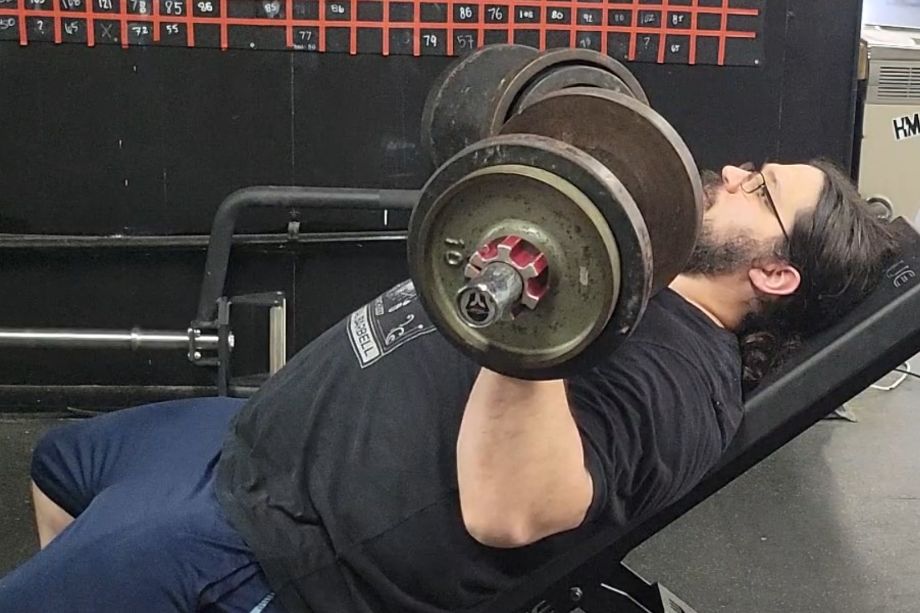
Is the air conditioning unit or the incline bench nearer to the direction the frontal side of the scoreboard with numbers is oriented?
the incline bench

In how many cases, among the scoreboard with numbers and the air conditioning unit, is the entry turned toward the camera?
2

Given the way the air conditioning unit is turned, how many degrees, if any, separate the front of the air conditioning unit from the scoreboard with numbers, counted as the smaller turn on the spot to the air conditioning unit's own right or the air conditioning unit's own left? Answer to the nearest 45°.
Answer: approximately 45° to the air conditioning unit's own right

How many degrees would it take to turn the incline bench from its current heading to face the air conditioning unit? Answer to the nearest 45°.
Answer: approximately 90° to its right

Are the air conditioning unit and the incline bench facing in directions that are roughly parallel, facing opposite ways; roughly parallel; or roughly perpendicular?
roughly perpendicular

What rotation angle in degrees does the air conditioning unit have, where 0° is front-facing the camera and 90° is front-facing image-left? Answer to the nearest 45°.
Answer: approximately 0°

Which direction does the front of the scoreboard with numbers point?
toward the camera

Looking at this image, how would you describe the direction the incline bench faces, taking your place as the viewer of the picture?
facing to the left of the viewer

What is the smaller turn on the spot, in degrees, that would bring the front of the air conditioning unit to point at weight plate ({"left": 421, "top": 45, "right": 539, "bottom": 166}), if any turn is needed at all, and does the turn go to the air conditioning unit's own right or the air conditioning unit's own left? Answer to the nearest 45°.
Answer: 0° — it already faces it

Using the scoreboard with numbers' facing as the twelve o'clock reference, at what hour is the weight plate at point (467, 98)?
The weight plate is roughly at 12 o'clock from the scoreboard with numbers.

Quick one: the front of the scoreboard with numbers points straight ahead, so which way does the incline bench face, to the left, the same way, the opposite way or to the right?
to the right
